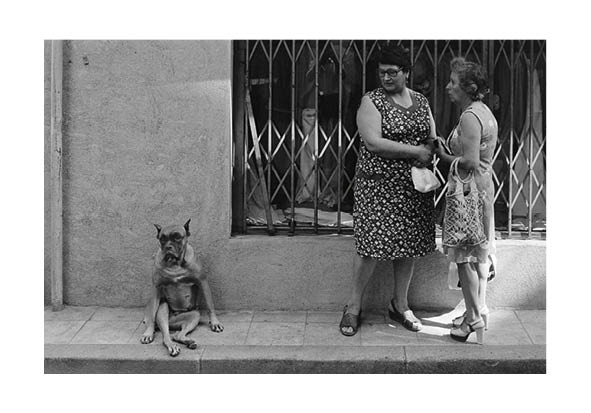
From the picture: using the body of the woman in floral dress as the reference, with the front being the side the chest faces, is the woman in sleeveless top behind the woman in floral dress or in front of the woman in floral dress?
in front

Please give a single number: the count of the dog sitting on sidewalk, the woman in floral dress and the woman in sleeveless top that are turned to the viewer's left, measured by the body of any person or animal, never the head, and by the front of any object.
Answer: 1

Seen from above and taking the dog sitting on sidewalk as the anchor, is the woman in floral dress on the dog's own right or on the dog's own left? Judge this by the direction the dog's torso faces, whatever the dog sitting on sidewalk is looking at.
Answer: on the dog's own left

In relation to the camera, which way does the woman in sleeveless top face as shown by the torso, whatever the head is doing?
to the viewer's left

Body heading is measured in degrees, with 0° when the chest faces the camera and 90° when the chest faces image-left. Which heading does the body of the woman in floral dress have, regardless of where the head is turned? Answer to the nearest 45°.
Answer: approximately 315°

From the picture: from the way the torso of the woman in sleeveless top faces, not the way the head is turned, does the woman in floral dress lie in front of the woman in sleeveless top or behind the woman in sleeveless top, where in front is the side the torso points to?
in front

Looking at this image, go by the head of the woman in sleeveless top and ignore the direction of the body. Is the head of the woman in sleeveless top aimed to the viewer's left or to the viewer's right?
to the viewer's left

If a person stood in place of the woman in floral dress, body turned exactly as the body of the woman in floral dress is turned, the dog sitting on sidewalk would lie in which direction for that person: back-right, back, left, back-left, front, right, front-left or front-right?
back-right

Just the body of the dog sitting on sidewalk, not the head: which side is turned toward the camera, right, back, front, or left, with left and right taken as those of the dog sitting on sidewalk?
front

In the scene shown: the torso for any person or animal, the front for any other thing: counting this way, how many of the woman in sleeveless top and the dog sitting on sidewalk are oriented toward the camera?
1
